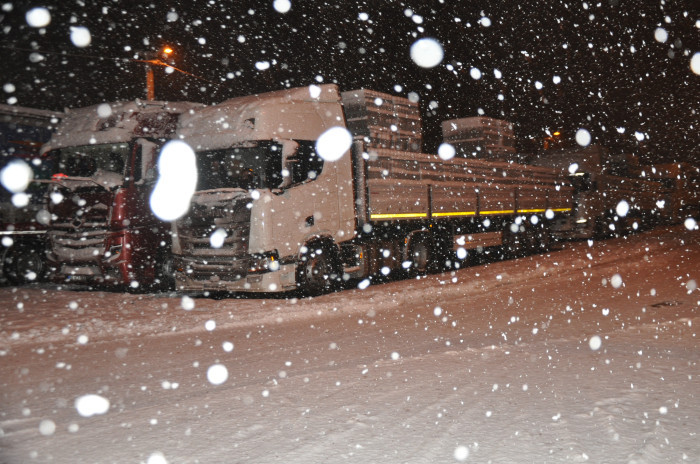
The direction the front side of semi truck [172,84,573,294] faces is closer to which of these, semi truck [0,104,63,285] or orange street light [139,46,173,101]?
the semi truck

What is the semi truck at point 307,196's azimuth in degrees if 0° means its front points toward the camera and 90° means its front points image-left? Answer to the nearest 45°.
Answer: approximately 45°

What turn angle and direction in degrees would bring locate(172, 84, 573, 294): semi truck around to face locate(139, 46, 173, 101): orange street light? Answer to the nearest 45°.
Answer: approximately 90° to its right
